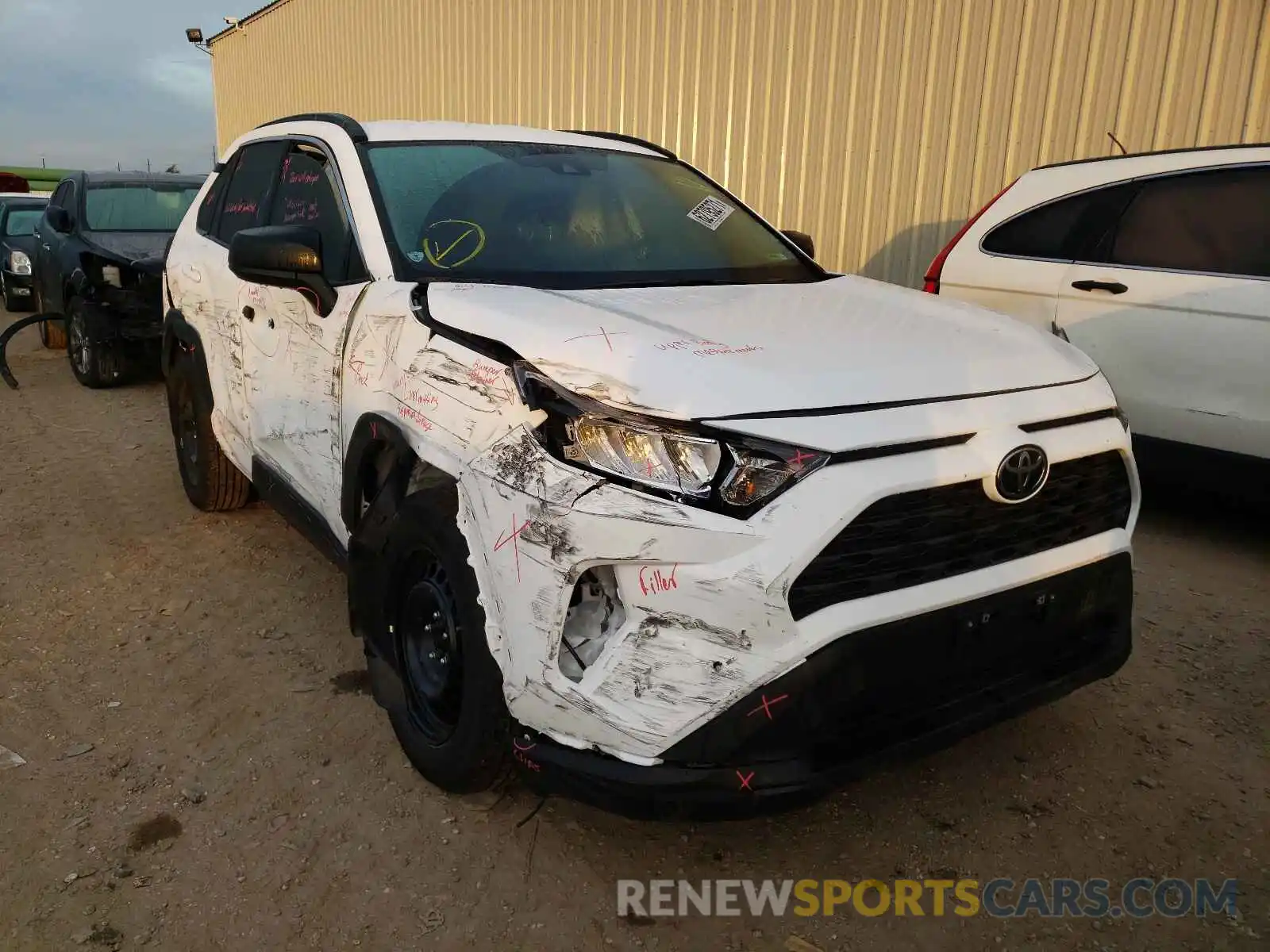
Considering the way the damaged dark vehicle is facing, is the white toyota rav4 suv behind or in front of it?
in front

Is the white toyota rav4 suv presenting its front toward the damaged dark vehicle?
no

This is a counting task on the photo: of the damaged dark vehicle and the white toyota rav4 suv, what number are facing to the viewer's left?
0

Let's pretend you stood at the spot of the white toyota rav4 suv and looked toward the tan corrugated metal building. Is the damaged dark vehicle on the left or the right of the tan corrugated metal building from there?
left

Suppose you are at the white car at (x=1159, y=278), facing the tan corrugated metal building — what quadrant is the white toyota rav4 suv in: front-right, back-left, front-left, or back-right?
back-left

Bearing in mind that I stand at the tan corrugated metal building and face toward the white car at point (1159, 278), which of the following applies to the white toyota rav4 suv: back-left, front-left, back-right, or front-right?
front-right

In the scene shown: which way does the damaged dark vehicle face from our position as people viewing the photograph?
facing the viewer and to the right of the viewer

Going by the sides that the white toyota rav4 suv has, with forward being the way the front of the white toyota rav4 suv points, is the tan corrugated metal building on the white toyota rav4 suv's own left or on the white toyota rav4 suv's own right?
on the white toyota rav4 suv's own left

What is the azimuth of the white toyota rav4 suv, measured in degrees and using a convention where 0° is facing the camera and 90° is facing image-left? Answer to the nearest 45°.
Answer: approximately 315°

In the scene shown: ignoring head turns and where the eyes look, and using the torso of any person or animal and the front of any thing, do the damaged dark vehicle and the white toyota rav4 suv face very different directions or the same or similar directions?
same or similar directions

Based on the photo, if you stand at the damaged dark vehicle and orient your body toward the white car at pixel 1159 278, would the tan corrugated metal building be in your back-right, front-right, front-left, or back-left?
front-left

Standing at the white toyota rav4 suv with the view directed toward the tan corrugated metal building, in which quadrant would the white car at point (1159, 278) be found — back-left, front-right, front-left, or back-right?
front-right
